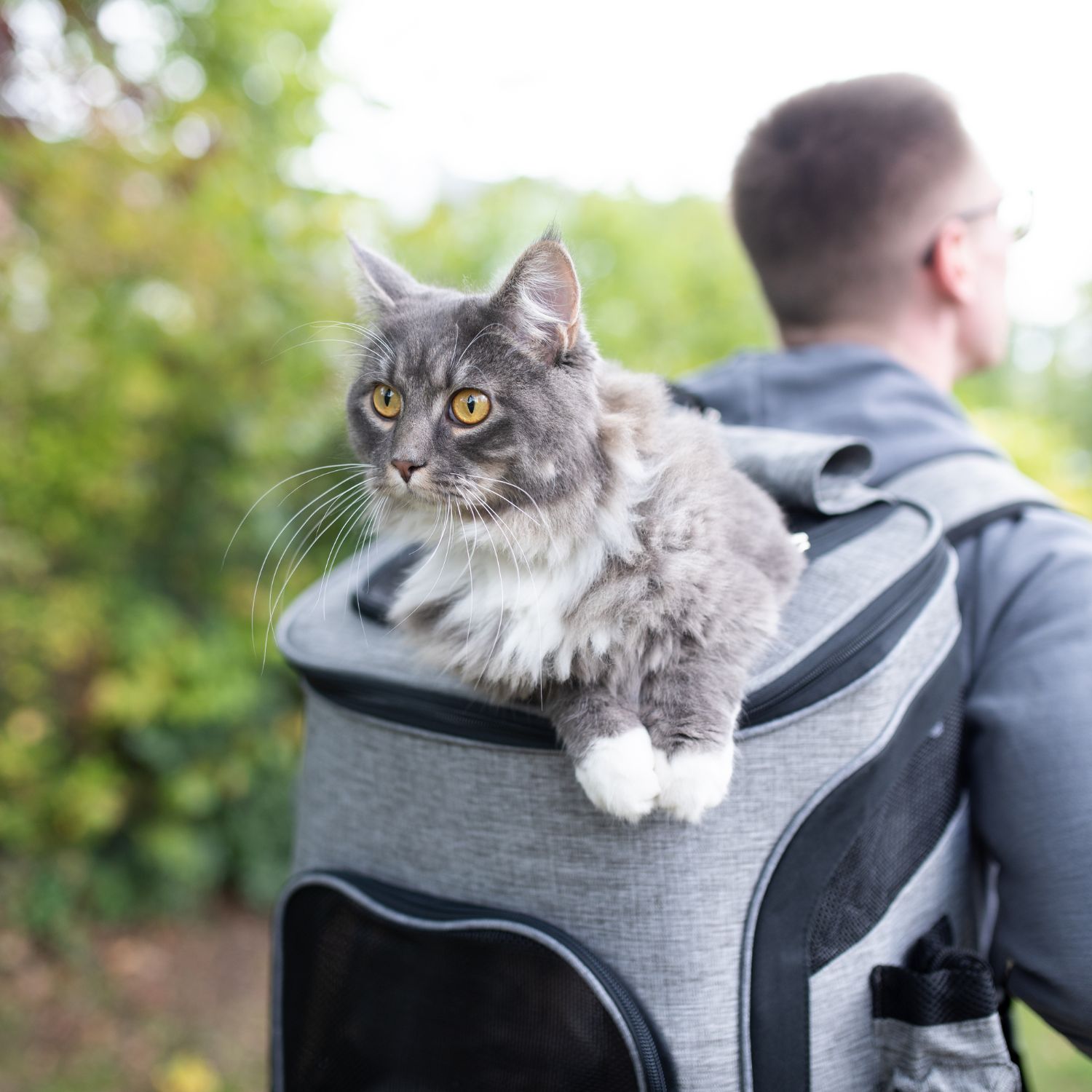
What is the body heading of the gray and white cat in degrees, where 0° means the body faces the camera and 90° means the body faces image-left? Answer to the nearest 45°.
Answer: approximately 45°

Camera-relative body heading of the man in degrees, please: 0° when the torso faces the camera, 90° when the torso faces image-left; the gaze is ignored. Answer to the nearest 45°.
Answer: approximately 225°

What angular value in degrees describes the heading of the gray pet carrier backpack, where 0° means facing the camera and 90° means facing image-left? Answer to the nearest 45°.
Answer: approximately 45°

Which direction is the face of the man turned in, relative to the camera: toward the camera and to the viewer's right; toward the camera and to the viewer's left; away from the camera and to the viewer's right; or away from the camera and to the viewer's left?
away from the camera and to the viewer's right
